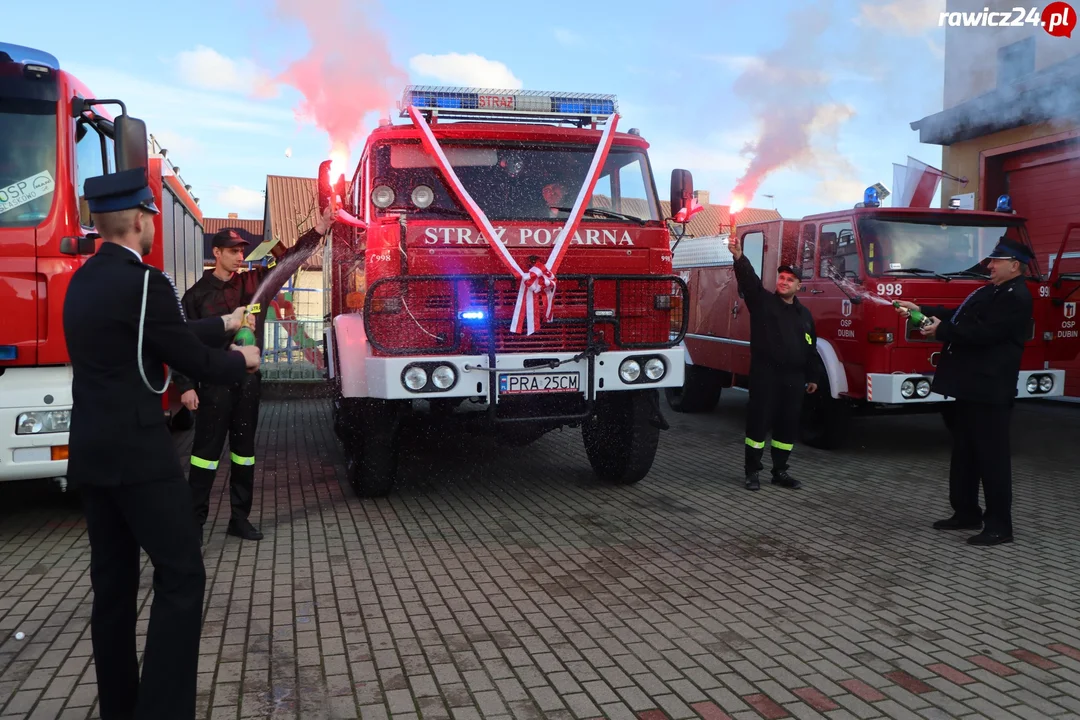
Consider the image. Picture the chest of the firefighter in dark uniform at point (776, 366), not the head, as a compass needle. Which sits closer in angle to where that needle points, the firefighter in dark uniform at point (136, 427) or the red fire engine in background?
the firefighter in dark uniform

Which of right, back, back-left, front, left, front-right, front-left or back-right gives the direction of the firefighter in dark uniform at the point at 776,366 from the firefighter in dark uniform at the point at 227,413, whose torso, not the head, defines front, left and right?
front-left

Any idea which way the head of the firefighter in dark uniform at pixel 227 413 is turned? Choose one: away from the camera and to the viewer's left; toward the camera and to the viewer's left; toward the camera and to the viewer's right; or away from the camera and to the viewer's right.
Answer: toward the camera and to the viewer's right

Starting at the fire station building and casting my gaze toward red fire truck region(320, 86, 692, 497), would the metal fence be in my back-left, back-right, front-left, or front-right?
front-right

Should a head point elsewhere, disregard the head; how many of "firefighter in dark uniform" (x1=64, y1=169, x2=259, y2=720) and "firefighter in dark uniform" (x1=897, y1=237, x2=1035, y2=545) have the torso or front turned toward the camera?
0

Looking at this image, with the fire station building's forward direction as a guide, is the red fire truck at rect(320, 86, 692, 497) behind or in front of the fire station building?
in front

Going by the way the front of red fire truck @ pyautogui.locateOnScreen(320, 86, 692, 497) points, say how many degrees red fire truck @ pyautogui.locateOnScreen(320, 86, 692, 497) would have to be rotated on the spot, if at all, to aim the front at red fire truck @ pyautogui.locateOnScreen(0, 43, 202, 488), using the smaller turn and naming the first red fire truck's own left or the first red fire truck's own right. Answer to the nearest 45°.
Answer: approximately 90° to the first red fire truck's own right

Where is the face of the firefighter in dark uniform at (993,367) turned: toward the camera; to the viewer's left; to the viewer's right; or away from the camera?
to the viewer's left

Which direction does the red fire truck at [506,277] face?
toward the camera

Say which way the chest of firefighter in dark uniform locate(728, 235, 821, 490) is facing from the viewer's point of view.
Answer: toward the camera

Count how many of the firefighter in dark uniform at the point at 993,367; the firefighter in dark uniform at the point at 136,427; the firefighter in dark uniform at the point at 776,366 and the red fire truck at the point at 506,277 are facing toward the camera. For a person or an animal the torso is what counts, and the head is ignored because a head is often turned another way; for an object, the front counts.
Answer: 2

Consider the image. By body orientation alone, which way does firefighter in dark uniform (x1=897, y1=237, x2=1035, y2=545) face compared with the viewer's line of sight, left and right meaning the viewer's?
facing to the left of the viewer

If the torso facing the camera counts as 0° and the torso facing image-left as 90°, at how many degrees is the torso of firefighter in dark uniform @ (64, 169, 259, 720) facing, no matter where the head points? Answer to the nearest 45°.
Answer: approximately 225°

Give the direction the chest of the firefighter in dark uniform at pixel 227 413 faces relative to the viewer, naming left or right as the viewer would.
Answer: facing the viewer and to the right of the viewer
